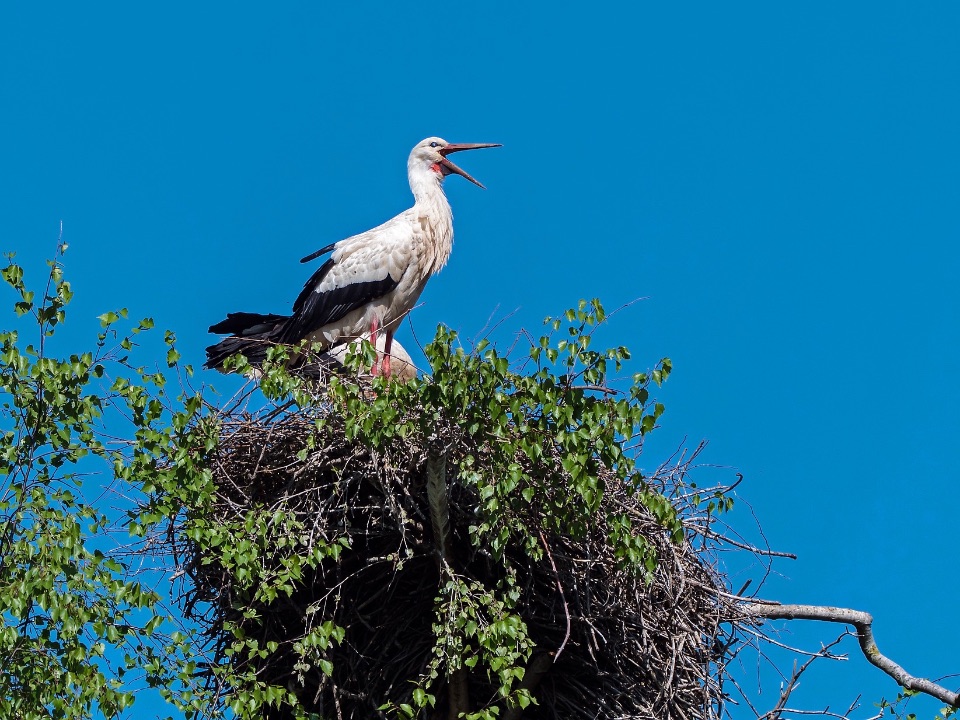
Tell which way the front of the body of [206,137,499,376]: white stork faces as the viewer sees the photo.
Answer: to the viewer's right

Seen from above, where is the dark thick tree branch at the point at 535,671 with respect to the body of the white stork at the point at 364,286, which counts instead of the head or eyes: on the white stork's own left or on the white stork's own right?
on the white stork's own right

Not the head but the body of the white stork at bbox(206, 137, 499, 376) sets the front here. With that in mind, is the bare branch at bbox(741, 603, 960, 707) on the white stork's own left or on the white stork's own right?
on the white stork's own right

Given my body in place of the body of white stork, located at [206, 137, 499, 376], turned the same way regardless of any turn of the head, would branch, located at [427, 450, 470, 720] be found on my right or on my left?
on my right
